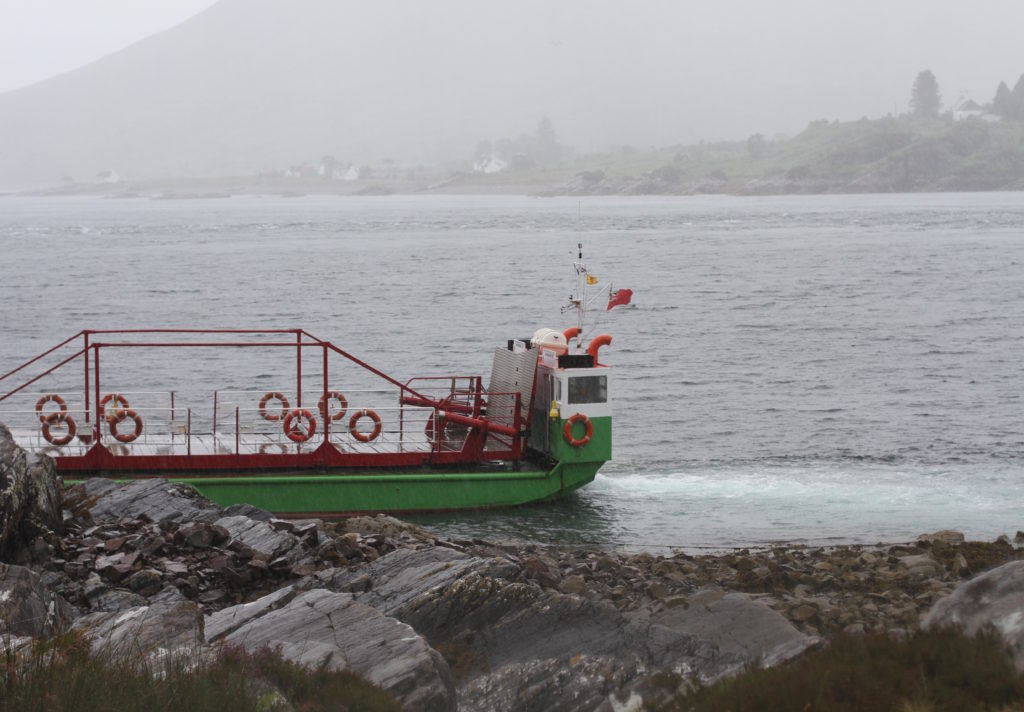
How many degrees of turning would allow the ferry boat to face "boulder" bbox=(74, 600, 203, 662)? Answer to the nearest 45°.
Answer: approximately 90° to its left

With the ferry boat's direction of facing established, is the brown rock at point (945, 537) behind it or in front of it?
behind

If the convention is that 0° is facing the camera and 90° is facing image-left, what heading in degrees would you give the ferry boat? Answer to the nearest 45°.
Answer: approximately 90°

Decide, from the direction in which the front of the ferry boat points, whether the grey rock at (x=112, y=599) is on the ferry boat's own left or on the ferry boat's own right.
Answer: on the ferry boat's own left

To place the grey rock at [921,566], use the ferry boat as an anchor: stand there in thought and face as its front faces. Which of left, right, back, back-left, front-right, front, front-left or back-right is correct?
back-left

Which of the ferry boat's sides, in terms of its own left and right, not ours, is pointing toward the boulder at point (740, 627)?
left

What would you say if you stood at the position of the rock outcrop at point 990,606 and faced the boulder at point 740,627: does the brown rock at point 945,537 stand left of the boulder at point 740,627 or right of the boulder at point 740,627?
right

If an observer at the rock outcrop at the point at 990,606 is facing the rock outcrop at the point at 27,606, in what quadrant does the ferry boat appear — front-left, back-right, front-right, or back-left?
front-right

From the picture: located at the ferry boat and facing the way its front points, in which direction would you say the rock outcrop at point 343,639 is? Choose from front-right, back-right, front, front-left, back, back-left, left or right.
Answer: left
